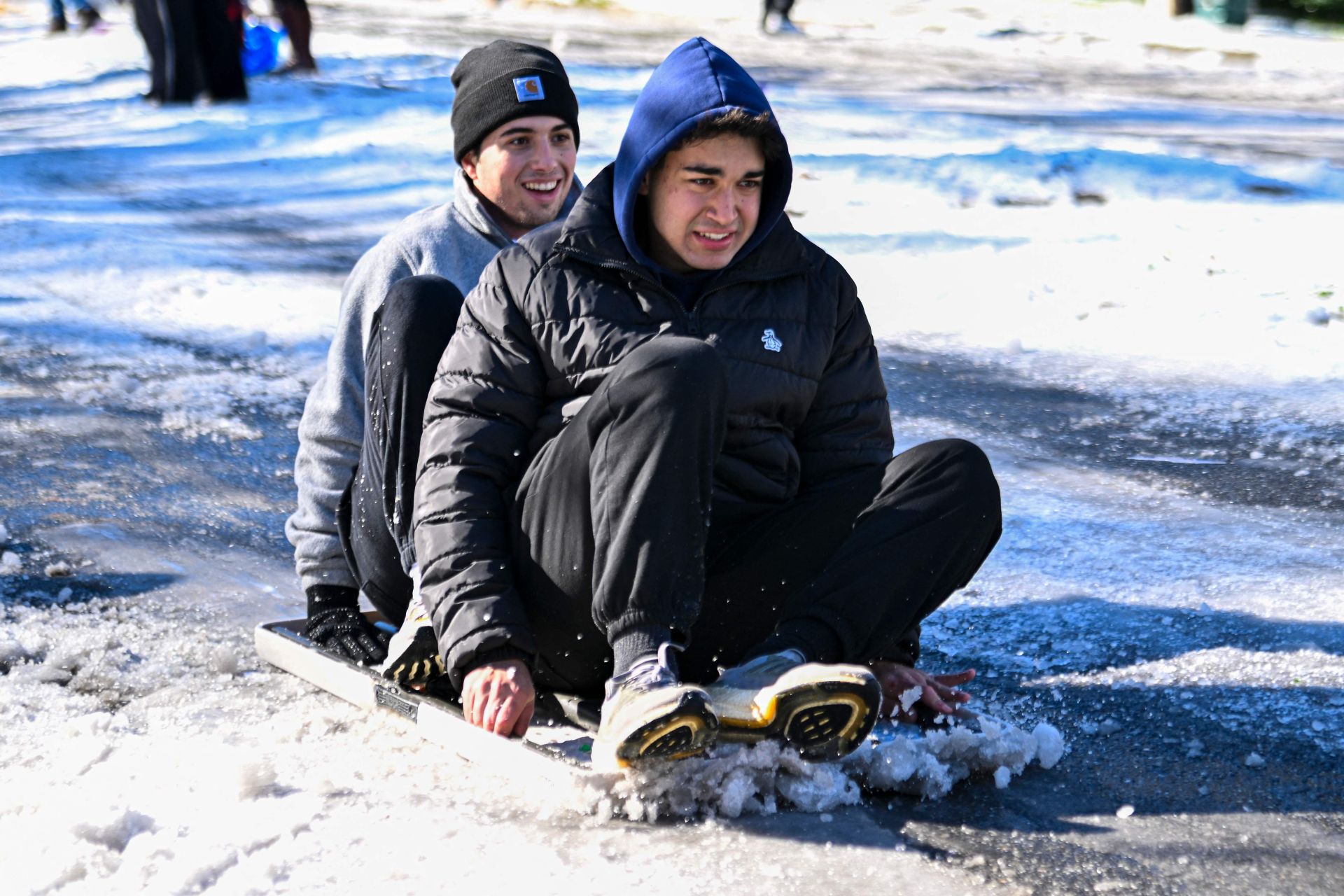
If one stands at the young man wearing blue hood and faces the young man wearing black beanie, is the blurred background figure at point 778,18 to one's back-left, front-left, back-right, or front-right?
front-right

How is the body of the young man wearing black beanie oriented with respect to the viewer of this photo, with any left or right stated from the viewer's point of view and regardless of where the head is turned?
facing the viewer and to the right of the viewer

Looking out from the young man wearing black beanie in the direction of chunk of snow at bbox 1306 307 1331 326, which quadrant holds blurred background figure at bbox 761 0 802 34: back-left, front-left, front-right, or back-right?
front-left

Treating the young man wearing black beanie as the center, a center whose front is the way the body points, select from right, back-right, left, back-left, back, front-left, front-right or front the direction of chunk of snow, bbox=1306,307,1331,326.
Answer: left

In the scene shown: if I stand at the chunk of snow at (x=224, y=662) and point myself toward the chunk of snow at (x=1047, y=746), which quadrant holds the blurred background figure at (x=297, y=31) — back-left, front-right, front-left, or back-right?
back-left

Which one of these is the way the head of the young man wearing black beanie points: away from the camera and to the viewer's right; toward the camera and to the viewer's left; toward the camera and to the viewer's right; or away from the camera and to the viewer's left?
toward the camera and to the viewer's right

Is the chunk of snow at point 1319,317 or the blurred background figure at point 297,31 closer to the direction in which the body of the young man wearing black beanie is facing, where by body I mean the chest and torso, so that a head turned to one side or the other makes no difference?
the chunk of snow

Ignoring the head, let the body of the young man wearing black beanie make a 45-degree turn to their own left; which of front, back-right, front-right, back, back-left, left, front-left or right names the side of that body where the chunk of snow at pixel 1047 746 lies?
front-right

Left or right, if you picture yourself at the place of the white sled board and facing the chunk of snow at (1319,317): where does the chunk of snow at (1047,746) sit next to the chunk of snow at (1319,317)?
right

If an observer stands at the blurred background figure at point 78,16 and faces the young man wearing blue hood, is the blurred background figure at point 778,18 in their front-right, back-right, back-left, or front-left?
front-left

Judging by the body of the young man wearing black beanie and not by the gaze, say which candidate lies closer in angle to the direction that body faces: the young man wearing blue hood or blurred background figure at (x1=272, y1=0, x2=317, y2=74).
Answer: the young man wearing blue hood

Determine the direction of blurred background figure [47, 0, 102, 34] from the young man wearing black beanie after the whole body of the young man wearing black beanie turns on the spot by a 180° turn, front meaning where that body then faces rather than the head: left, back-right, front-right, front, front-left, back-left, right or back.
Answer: front-right

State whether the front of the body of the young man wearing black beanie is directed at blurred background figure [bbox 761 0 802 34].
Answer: no

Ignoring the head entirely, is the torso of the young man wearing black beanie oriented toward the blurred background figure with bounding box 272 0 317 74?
no

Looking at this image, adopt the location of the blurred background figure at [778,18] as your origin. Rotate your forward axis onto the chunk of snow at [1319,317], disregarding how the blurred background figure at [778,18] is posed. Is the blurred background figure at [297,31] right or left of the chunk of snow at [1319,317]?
right

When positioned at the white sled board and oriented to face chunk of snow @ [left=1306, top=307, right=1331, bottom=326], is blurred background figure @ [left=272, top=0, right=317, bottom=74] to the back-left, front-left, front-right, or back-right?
front-left
